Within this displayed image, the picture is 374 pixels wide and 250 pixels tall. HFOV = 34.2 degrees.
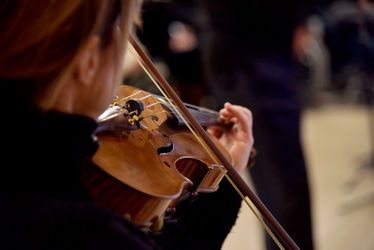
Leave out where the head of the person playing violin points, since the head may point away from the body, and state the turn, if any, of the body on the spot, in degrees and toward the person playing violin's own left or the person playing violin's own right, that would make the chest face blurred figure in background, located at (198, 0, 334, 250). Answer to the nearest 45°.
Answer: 0° — they already face them

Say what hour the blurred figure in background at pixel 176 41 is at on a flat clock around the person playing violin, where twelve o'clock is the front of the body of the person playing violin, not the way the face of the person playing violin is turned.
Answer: The blurred figure in background is roughly at 11 o'clock from the person playing violin.

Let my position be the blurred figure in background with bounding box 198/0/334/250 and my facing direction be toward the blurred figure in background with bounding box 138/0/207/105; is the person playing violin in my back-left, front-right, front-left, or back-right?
back-left

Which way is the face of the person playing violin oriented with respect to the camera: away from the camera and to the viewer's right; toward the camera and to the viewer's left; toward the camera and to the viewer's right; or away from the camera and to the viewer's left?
away from the camera and to the viewer's right

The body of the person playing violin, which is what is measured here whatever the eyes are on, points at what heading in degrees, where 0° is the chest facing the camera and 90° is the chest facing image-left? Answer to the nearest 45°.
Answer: approximately 225°
